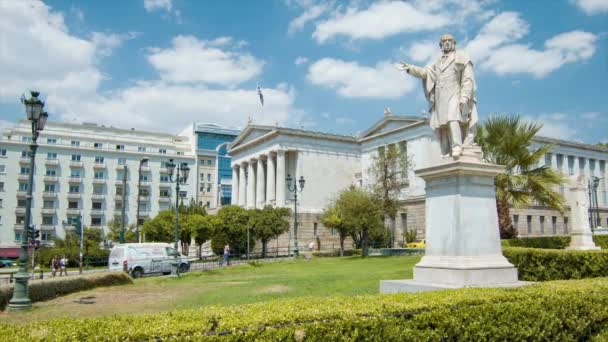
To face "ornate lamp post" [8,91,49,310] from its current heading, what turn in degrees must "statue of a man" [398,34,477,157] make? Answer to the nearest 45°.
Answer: approximately 90° to its right

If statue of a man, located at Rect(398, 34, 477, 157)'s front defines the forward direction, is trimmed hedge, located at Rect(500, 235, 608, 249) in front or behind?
behind

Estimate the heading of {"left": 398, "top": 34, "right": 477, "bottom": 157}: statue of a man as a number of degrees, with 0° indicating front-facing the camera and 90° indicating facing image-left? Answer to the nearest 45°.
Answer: approximately 0°

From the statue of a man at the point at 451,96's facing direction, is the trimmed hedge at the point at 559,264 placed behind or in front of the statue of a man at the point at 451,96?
behind

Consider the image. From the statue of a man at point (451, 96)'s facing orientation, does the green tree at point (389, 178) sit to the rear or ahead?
to the rear
